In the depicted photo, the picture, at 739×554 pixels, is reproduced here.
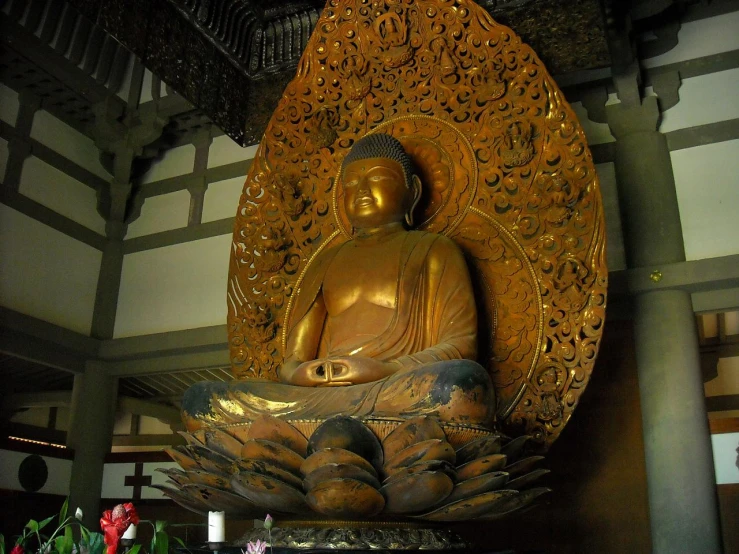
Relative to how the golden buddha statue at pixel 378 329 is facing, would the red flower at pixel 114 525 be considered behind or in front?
in front

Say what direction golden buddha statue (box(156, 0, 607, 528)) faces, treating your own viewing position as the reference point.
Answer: facing the viewer and to the left of the viewer

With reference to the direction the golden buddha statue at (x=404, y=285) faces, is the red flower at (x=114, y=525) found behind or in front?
in front
